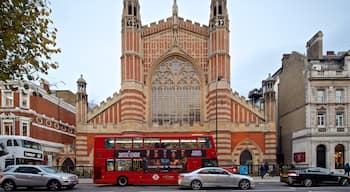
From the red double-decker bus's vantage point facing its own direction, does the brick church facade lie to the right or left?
on its left

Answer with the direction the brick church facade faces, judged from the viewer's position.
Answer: facing the viewer

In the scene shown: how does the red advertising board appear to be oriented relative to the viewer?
toward the camera

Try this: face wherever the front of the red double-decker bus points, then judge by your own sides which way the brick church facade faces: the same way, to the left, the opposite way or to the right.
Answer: to the right

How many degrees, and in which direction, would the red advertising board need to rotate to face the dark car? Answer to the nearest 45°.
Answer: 0° — it already faces it

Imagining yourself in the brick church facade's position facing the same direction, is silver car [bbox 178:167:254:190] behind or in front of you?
in front
